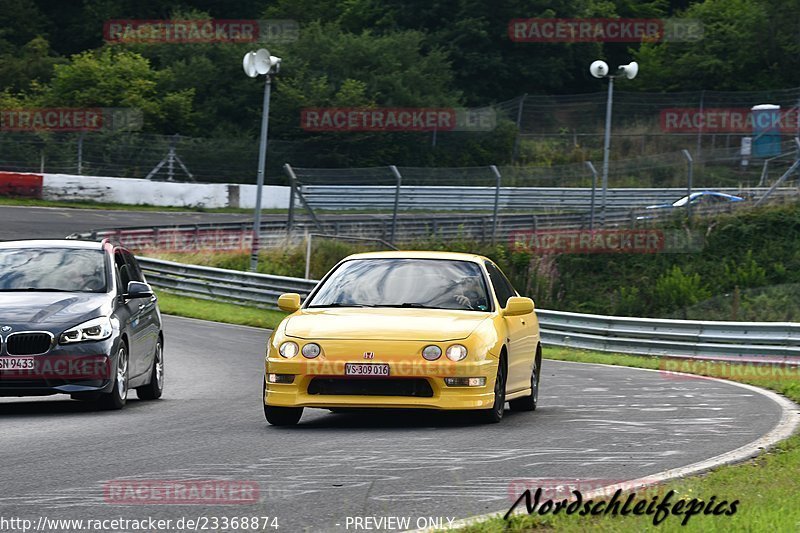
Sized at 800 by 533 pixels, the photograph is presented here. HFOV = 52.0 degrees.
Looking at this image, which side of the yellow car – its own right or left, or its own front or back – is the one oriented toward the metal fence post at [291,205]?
back

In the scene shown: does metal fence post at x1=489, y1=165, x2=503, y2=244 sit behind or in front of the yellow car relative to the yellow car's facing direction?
behind

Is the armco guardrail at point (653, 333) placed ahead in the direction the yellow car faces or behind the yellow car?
behind

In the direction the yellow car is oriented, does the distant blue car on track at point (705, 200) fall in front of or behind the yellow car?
behind

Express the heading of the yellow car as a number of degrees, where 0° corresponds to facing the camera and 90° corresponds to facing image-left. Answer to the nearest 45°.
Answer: approximately 0°

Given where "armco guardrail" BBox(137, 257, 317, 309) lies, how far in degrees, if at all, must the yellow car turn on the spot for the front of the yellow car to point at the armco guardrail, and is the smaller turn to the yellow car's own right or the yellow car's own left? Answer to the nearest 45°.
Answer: approximately 180°

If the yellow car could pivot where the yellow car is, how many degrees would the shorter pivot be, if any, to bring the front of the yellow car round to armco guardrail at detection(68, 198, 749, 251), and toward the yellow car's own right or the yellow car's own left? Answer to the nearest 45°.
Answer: approximately 180°

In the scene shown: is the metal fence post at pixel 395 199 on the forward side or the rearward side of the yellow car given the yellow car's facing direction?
on the rearward side
